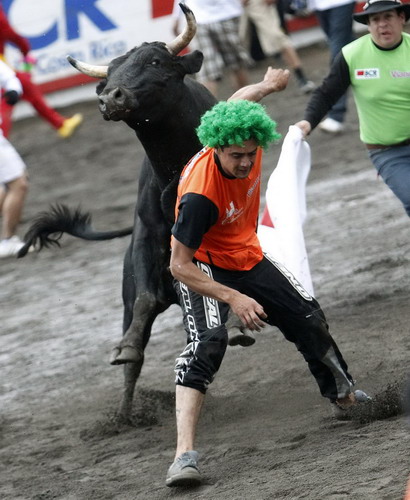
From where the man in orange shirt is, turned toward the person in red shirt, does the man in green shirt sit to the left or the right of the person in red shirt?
right

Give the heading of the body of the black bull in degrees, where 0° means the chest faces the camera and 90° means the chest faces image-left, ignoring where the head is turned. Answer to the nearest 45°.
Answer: approximately 45°

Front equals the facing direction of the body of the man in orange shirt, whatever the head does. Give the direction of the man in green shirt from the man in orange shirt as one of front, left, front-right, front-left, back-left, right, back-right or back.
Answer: left

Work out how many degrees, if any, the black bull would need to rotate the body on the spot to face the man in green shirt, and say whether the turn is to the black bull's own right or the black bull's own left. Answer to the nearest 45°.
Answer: approximately 135° to the black bull's own left

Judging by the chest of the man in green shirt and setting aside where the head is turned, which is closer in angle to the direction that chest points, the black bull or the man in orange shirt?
the man in orange shirt

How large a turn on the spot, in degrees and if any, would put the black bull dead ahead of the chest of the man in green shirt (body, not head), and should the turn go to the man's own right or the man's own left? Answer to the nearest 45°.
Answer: approximately 45° to the man's own right

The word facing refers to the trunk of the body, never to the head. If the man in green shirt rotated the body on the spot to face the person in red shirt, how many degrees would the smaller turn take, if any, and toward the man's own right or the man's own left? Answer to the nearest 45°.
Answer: approximately 135° to the man's own right

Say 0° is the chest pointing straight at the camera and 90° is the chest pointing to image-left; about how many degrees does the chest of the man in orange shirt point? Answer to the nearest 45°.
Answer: approximately 315°

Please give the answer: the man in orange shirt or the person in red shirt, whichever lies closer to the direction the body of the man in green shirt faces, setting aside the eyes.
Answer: the man in orange shirt
